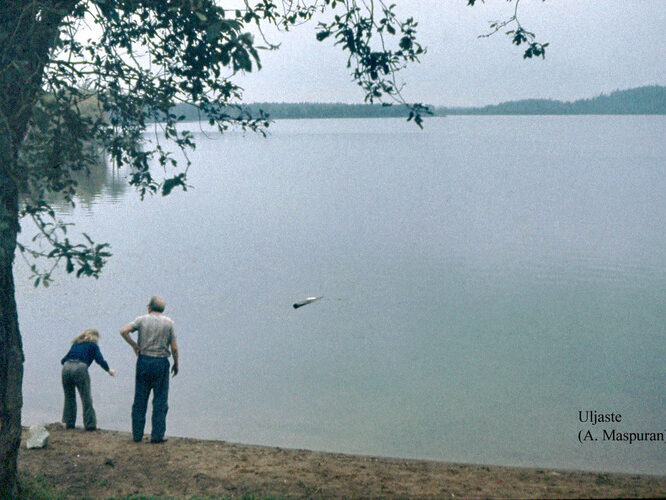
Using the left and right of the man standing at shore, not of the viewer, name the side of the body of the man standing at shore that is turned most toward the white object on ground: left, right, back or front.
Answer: left

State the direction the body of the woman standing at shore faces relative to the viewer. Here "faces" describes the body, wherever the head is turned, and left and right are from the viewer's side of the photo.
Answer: facing away from the viewer and to the right of the viewer

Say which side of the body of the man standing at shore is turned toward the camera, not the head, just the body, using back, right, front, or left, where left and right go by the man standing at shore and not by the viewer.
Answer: back

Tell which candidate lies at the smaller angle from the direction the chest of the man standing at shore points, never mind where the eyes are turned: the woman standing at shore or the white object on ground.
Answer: the woman standing at shore

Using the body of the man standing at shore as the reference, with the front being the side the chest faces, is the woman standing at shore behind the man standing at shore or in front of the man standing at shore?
in front

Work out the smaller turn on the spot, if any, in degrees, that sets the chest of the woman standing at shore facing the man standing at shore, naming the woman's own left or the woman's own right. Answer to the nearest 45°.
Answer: approximately 90° to the woman's own right

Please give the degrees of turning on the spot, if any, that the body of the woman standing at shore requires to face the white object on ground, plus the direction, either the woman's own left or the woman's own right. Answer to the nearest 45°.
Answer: approximately 180°

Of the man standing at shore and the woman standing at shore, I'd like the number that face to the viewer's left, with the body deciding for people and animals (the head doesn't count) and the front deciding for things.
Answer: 0
